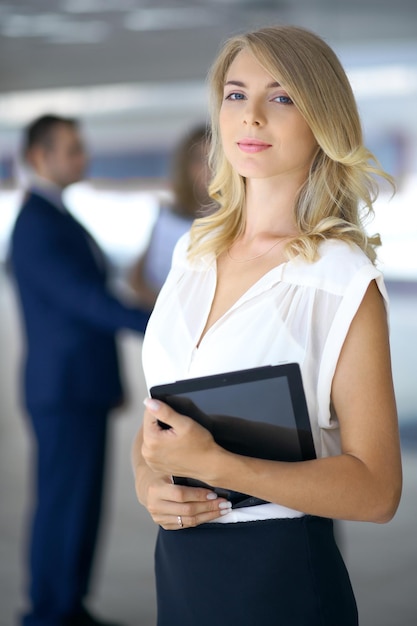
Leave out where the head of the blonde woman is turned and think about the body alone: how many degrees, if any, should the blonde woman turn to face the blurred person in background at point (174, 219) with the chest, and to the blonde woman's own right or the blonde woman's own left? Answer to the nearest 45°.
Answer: approximately 135° to the blonde woman's own right

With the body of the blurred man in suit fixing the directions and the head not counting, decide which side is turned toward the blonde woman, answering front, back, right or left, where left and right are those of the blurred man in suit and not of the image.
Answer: right

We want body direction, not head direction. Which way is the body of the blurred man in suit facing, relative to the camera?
to the viewer's right

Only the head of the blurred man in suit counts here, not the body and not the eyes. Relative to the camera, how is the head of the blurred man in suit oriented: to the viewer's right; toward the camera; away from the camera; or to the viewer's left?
to the viewer's right

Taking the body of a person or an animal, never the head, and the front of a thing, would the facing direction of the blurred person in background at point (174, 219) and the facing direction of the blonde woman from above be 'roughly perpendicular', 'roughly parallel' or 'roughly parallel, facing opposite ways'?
roughly perpendicular

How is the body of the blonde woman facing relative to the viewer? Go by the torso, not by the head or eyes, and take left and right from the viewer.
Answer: facing the viewer and to the left of the viewer

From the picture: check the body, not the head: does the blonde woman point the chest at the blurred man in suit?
no

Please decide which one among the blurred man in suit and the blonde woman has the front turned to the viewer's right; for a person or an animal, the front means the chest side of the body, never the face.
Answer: the blurred man in suit

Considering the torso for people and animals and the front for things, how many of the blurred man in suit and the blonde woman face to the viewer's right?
1
